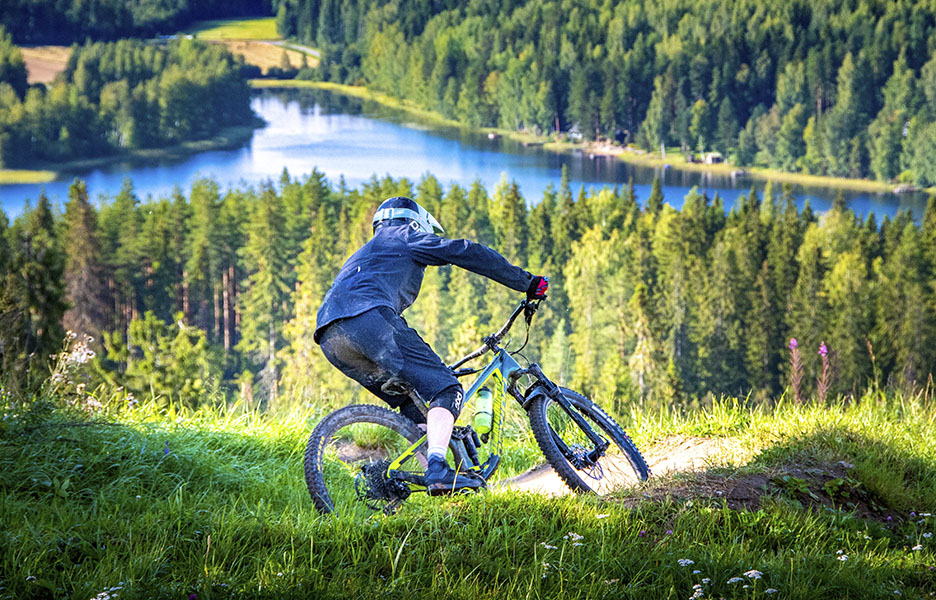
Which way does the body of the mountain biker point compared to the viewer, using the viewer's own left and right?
facing away from the viewer and to the right of the viewer
